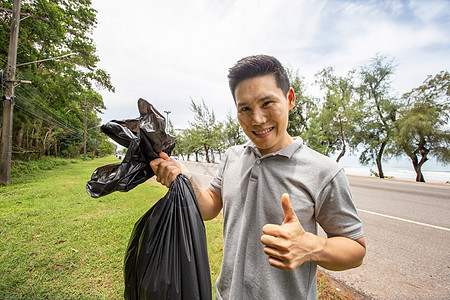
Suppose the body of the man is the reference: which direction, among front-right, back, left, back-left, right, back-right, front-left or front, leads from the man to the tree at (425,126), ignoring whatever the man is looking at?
back

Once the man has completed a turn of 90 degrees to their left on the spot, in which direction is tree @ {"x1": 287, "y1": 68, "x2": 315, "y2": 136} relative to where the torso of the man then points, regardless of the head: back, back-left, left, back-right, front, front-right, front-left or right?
back-left

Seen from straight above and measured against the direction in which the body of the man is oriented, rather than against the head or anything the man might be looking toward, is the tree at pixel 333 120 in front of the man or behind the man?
behind

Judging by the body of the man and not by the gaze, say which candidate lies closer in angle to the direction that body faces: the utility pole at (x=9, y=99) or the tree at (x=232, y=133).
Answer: the utility pole

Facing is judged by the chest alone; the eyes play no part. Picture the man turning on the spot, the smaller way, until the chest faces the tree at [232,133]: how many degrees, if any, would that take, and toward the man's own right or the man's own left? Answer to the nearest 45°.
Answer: approximately 135° to the man's own right

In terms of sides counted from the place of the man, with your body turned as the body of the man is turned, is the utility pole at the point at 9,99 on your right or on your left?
on your right

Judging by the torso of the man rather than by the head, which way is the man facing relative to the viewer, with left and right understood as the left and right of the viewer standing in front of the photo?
facing the viewer and to the left of the viewer
